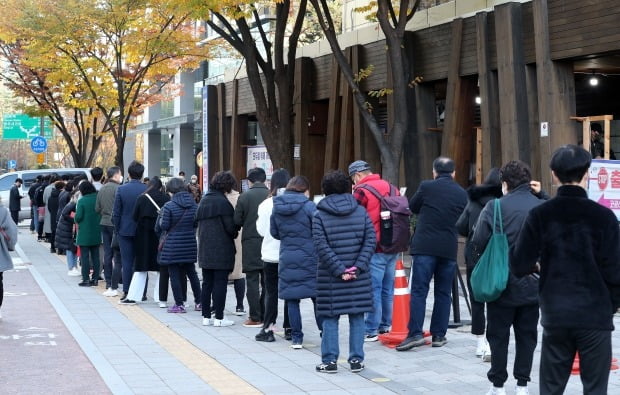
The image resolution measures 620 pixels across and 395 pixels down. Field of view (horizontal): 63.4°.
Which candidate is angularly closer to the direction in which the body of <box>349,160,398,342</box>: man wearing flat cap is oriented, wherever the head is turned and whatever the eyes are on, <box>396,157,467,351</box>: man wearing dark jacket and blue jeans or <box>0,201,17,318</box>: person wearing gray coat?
the person wearing gray coat

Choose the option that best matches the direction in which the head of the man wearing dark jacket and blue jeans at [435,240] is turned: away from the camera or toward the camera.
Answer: away from the camera

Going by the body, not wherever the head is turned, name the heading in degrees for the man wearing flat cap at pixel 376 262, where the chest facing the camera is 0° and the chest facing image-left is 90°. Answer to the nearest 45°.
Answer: approximately 90°

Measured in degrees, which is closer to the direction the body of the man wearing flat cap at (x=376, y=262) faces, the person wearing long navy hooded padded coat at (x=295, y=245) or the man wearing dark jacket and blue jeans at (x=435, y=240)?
the person wearing long navy hooded padded coat

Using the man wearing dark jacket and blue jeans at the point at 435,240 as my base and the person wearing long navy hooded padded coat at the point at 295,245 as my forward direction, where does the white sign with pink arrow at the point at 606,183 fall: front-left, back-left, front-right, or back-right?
back-right

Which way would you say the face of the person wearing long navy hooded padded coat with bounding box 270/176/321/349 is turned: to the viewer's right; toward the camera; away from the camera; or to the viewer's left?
away from the camera

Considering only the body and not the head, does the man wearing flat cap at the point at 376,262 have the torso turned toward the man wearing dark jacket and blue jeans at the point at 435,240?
no

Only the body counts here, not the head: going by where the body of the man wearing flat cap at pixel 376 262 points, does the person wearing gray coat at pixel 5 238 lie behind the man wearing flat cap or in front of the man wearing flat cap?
in front

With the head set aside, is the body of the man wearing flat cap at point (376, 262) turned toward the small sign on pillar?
no
